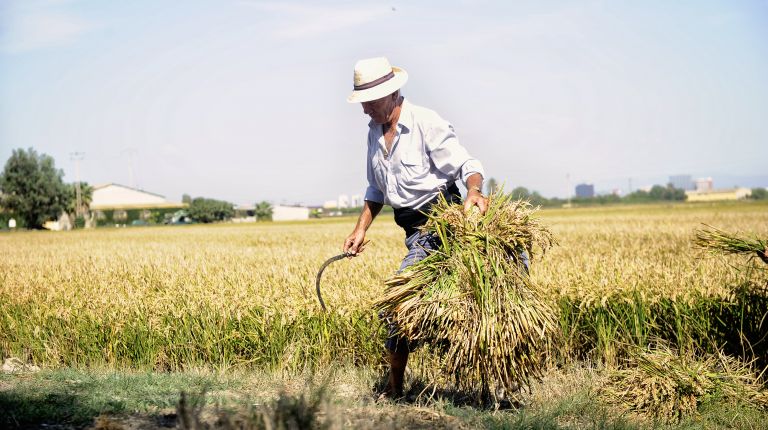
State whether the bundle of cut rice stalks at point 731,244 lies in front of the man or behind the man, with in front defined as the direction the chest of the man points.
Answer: behind

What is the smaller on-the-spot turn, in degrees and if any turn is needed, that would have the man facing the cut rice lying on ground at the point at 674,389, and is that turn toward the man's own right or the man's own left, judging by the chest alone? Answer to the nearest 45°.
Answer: approximately 135° to the man's own left

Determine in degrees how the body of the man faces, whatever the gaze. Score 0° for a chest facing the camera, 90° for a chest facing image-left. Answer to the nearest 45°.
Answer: approximately 45°
